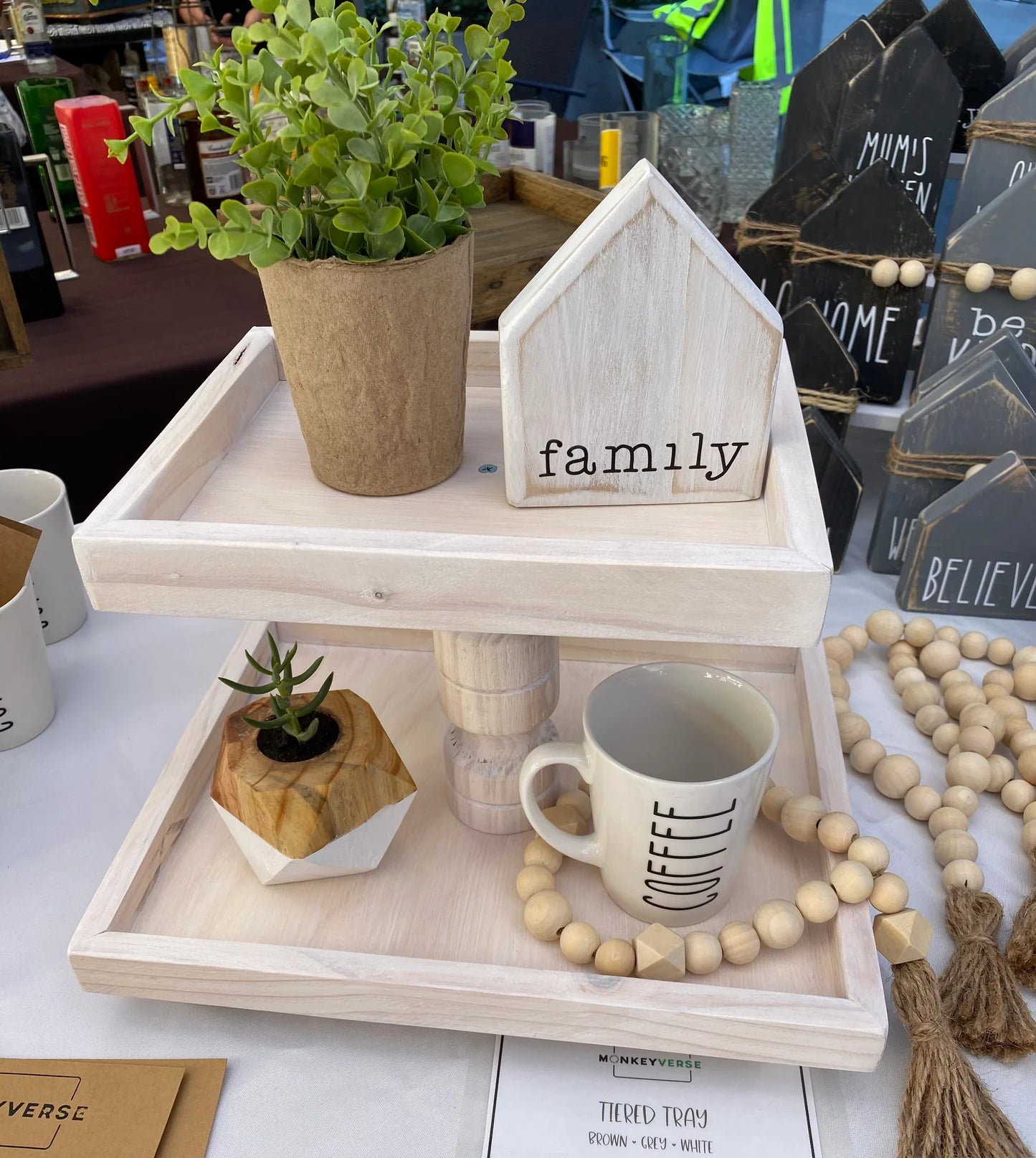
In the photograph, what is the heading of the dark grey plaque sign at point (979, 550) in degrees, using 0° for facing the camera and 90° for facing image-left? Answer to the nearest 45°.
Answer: approximately 0°

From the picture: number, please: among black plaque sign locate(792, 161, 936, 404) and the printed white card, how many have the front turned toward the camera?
2

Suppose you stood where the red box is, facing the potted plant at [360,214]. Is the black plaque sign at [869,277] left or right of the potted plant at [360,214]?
left

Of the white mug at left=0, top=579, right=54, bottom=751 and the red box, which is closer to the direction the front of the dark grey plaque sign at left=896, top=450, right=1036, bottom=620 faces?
the white mug

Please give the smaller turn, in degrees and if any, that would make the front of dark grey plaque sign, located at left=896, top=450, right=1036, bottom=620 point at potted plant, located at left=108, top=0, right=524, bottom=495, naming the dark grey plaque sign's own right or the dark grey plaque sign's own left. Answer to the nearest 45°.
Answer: approximately 45° to the dark grey plaque sign's own right

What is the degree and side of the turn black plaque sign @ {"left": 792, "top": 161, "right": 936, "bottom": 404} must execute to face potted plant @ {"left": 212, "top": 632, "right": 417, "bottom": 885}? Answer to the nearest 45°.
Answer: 0° — it already faces it
